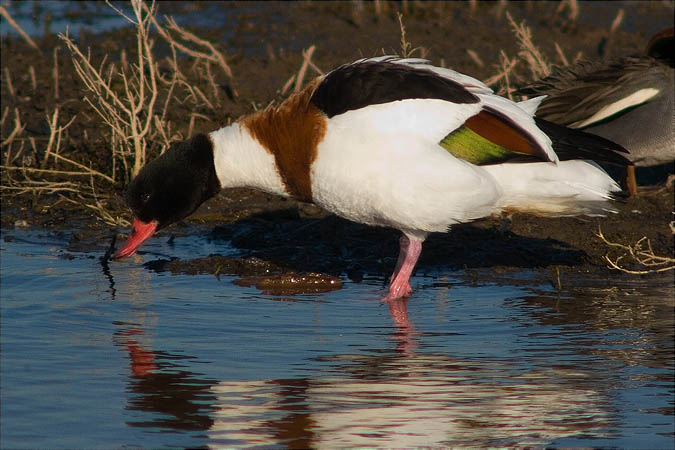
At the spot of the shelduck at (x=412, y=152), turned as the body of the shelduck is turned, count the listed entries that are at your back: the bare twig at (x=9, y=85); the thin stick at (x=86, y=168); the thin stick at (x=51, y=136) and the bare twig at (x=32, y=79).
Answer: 0

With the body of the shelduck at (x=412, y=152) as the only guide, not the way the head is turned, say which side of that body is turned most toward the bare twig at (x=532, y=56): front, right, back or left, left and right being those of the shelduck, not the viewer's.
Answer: right

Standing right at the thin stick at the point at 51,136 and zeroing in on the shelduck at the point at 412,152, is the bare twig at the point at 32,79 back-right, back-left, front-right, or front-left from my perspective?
back-left

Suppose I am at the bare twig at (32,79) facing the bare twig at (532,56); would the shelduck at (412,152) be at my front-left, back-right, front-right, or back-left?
front-right

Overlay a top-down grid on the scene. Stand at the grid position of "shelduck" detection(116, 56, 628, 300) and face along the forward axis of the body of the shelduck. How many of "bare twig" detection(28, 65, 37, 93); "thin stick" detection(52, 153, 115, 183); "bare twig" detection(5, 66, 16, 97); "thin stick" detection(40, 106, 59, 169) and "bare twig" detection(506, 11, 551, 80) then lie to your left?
0

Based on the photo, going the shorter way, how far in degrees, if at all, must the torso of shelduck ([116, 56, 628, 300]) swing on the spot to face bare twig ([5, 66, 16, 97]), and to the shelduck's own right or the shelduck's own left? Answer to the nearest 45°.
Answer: approximately 45° to the shelduck's own right

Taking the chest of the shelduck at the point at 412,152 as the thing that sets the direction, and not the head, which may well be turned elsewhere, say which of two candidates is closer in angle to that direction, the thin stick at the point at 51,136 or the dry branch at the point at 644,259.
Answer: the thin stick

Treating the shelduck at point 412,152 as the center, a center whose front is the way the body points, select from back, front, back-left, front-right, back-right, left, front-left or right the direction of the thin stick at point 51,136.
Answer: front-right

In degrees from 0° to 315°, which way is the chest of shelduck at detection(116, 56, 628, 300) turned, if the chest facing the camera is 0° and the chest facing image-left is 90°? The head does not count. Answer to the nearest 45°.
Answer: approximately 90°

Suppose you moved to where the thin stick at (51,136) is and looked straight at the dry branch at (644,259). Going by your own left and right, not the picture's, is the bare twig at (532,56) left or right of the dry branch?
left

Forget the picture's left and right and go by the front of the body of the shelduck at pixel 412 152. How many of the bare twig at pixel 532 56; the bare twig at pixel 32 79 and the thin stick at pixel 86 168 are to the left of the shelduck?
0

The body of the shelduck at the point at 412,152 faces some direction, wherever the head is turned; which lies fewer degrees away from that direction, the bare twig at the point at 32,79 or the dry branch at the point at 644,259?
the bare twig

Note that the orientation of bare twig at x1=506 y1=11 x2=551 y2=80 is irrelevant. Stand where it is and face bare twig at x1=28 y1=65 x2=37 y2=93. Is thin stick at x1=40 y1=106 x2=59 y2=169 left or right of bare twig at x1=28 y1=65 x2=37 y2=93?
left

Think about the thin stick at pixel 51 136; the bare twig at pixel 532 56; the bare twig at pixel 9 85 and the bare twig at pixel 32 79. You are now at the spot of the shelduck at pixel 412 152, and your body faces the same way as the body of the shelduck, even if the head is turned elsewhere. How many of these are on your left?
0

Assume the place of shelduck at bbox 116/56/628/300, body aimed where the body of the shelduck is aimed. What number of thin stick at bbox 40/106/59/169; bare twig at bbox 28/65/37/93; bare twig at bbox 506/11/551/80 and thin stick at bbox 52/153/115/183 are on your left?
0

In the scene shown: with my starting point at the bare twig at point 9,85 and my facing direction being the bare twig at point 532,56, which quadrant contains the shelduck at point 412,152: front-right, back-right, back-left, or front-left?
front-right

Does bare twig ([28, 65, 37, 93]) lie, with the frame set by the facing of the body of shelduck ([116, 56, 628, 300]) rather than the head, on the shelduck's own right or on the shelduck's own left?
on the shelduck's own right

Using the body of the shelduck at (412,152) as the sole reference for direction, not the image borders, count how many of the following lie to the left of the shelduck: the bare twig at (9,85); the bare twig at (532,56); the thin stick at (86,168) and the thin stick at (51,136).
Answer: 0

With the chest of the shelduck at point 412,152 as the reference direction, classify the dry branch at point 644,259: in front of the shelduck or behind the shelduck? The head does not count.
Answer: behind
